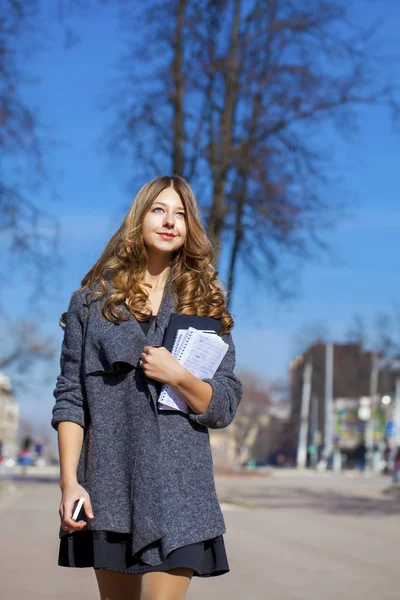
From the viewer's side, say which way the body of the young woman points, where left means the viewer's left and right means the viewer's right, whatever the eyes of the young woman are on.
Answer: facing the viewer
